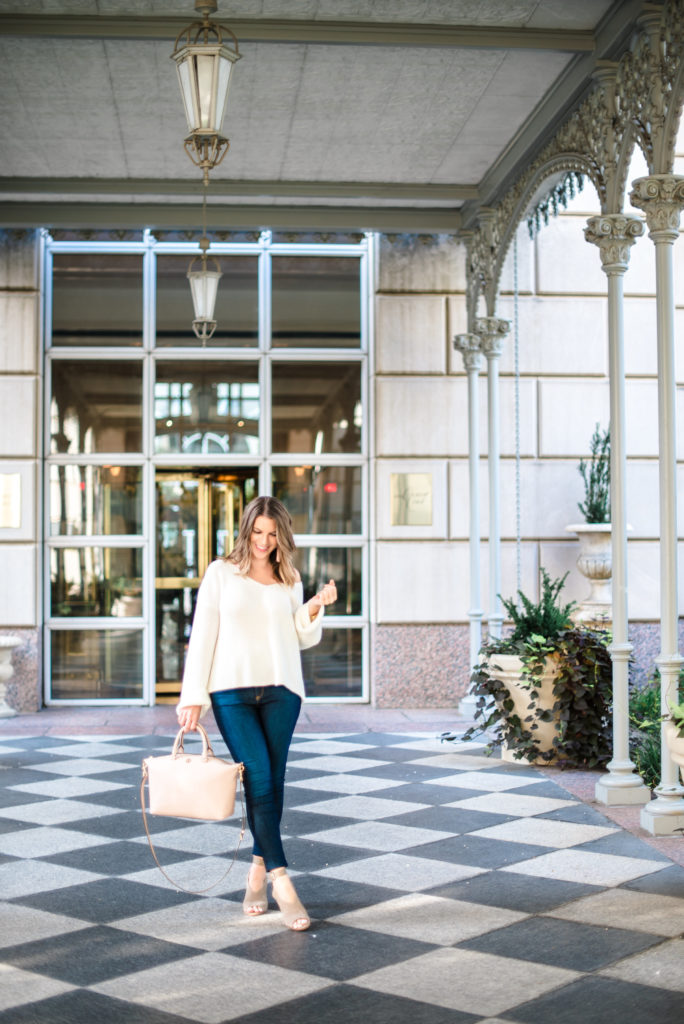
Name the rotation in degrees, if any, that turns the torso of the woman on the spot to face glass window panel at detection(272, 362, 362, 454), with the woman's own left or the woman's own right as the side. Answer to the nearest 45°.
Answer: approximately 180°

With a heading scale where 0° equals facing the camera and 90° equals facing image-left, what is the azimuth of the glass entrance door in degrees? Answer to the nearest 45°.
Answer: approximately 0°

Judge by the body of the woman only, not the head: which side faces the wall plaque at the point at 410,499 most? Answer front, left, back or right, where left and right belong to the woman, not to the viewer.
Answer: back

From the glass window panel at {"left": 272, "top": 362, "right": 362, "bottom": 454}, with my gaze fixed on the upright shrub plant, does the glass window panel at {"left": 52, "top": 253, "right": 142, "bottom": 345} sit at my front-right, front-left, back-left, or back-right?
back-right

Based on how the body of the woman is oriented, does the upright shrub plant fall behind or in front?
behind

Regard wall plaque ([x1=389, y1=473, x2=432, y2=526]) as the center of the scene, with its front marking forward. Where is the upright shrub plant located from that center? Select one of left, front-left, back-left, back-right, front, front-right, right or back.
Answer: left

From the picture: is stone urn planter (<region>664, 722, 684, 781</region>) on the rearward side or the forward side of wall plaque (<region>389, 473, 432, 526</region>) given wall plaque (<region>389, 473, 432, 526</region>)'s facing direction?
on the forward side

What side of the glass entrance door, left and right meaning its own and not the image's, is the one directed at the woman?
front
